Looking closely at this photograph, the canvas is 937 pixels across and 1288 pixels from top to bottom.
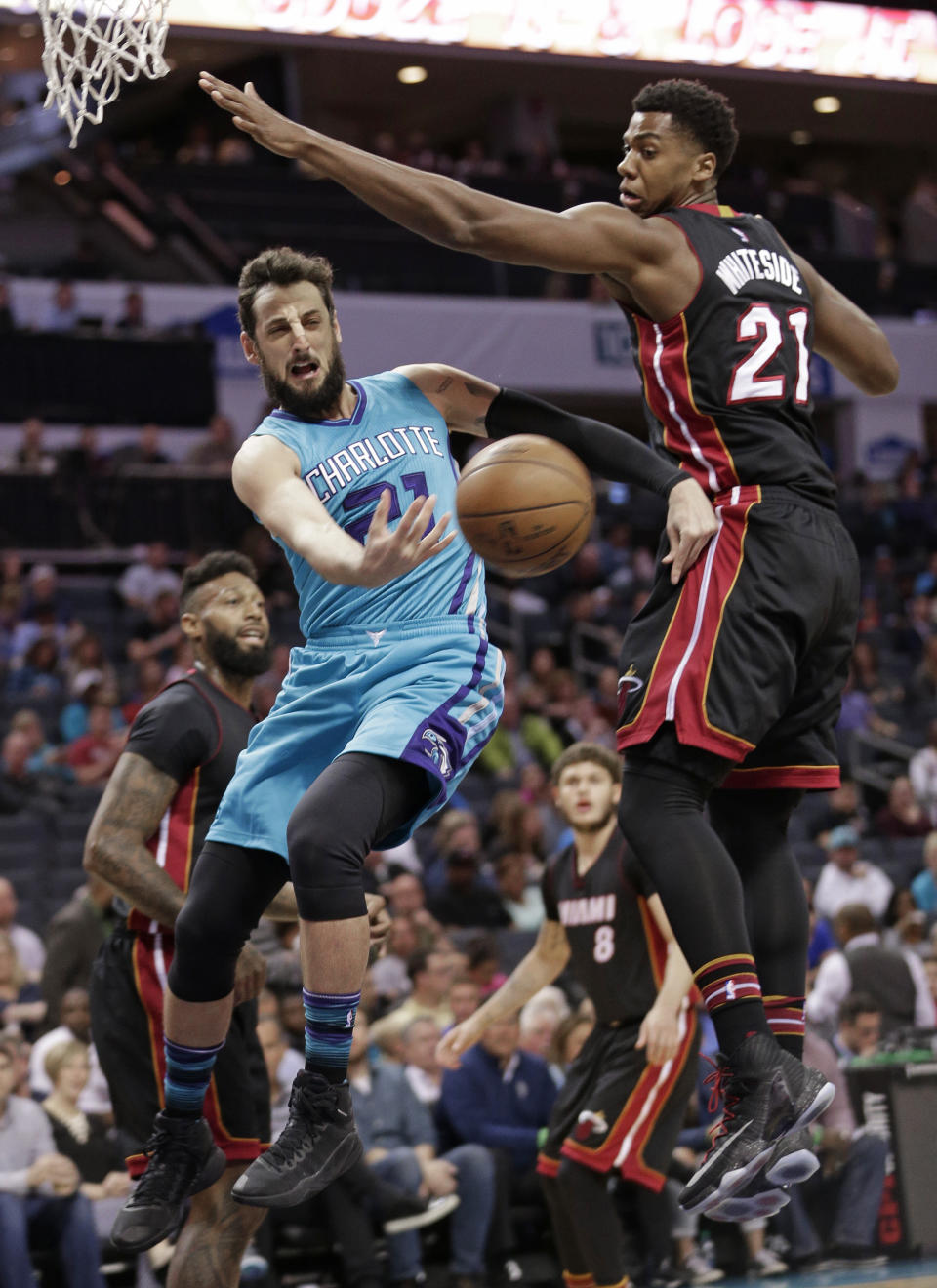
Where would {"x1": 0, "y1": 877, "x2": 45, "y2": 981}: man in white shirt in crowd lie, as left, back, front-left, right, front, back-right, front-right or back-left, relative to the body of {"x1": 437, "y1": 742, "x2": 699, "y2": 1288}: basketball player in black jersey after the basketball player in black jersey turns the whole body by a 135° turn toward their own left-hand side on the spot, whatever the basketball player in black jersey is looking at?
back-left

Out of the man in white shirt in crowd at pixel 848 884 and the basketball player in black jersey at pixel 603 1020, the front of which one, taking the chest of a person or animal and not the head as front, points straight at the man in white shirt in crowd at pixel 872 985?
the man in white shirt in crowd at pixel 848 884

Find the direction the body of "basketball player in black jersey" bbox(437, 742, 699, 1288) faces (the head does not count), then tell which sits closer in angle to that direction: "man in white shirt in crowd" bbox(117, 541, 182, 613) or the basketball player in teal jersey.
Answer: the basketball player in teal jersey

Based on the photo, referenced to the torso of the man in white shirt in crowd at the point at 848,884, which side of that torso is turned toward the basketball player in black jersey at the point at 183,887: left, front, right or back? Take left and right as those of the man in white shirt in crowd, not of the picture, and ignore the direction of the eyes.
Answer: front

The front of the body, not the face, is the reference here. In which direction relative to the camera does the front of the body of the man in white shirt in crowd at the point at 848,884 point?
toward the camera

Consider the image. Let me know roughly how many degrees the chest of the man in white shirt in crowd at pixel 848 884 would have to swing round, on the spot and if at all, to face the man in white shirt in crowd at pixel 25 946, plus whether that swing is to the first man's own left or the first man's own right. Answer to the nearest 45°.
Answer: approximately 45° to the first man's own right

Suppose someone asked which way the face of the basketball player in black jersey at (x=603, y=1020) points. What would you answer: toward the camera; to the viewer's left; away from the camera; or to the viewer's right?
toward the camera

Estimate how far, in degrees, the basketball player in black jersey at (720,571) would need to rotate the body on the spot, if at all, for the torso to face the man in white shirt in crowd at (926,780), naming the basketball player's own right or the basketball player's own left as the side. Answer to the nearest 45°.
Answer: approximately 45° to the basketball player's own right

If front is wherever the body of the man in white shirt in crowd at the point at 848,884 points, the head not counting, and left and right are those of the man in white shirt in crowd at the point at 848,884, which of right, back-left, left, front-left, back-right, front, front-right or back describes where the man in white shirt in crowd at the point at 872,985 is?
front

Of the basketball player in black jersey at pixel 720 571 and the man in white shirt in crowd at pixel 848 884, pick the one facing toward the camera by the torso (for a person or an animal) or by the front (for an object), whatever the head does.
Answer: the man in white shirt in crowd

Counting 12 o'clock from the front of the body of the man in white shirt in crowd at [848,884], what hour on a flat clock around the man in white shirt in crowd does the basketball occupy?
The basketball is roughly at 12 o'clock from the man in white shirt in crowd.

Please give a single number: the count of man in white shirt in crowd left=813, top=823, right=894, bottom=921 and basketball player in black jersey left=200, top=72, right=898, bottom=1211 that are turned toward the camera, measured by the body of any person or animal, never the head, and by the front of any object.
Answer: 1

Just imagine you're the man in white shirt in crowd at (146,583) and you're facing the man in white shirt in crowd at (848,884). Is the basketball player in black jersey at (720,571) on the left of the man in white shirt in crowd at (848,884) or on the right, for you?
right

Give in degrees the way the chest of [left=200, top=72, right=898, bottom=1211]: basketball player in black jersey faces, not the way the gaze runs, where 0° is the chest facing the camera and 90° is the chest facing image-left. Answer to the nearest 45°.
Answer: approximately 135°

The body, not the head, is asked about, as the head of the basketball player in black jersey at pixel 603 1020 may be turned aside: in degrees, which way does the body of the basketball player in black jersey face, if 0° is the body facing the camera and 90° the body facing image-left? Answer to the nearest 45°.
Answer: approximately 45°

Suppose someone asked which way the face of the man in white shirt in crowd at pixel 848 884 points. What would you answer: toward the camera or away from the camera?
toward the camera

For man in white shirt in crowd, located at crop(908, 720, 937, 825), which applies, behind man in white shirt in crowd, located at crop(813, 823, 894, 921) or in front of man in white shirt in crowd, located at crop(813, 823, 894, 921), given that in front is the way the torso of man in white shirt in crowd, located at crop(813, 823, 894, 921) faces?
behind
